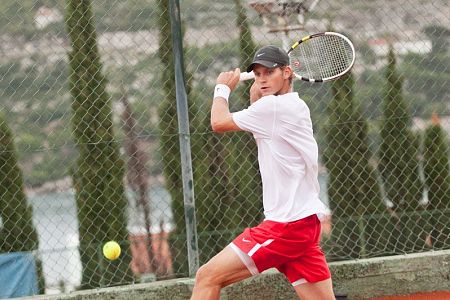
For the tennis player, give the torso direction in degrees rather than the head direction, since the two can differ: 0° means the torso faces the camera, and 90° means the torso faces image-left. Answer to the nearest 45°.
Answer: approximately 90°

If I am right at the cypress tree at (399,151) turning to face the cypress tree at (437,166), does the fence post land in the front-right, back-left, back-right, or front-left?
back-right

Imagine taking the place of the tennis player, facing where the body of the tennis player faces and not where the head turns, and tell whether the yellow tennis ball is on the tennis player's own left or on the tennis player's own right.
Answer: on the tennis player's own right

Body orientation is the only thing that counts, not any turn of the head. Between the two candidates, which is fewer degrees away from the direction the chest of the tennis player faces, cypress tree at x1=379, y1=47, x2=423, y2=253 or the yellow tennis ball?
the yellow tennis ball

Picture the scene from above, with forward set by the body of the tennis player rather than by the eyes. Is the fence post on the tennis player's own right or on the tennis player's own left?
on the tennis player's own right

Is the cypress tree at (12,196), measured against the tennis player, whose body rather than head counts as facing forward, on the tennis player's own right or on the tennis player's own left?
on the tennis player's own right

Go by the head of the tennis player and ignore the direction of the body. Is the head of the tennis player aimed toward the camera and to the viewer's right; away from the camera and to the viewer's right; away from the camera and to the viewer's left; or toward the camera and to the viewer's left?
toward the camera and to the viewer's left

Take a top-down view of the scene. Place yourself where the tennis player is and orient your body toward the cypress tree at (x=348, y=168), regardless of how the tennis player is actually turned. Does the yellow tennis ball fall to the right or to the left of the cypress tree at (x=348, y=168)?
left
